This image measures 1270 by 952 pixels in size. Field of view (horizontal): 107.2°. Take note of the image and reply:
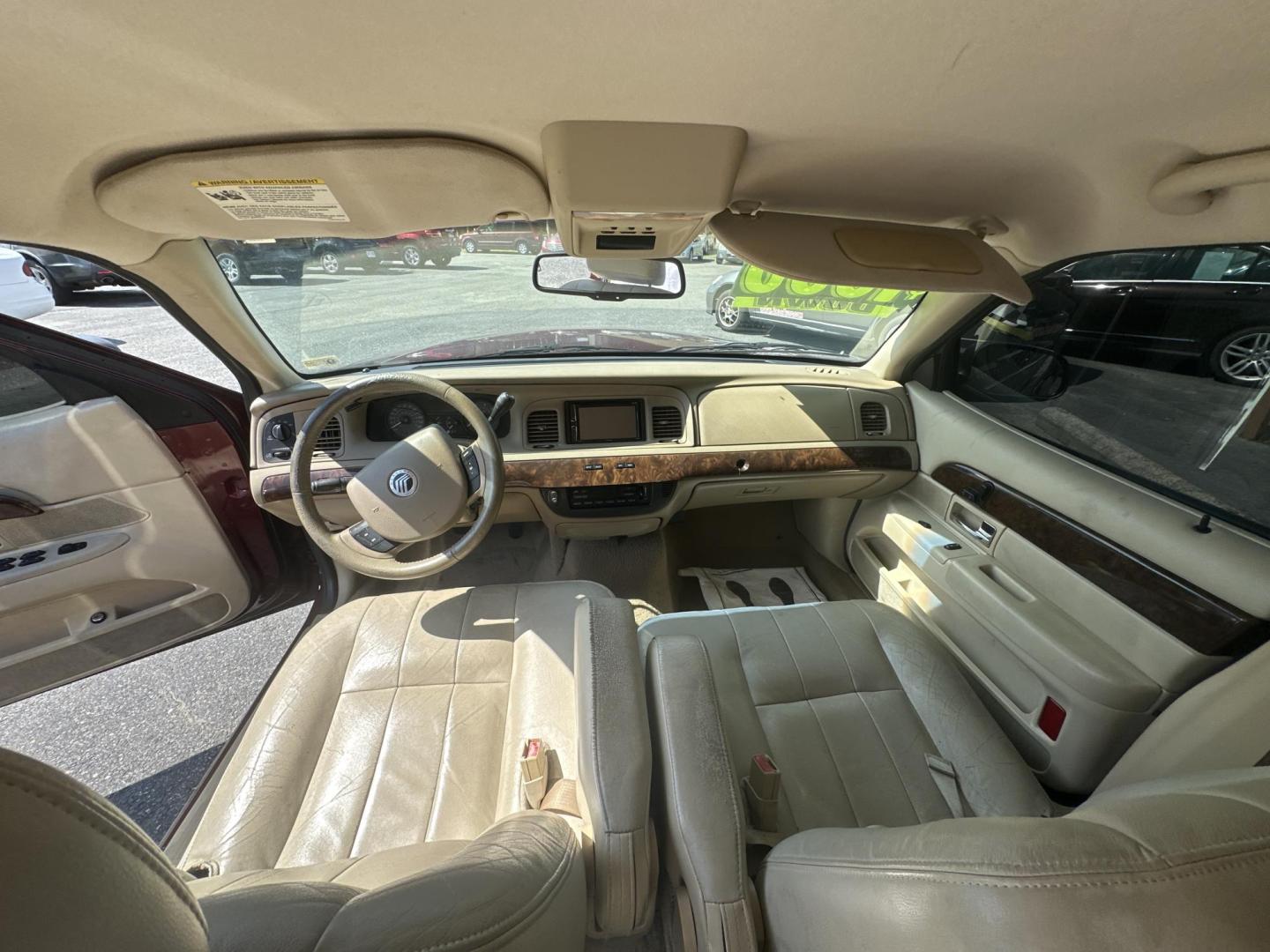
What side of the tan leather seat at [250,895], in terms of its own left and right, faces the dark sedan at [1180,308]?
right

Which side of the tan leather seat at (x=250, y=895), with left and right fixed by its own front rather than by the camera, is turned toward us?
back

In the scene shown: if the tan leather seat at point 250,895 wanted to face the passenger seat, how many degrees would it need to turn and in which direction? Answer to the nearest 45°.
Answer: approximately 135° to its right

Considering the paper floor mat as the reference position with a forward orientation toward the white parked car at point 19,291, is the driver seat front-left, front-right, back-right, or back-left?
front-left

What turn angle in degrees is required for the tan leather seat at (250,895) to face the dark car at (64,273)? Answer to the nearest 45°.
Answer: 0° — it already faces it

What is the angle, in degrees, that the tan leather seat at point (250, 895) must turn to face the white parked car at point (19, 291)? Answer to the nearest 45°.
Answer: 0° — it already faces it

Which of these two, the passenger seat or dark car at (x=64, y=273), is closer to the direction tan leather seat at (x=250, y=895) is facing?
the dark car

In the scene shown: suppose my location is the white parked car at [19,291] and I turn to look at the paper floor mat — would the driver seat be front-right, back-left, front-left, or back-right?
front-right

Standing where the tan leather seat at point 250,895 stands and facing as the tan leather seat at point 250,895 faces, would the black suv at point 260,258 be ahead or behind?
ahead

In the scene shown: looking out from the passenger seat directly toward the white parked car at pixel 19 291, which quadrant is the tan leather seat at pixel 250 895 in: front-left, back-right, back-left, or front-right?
front-left
